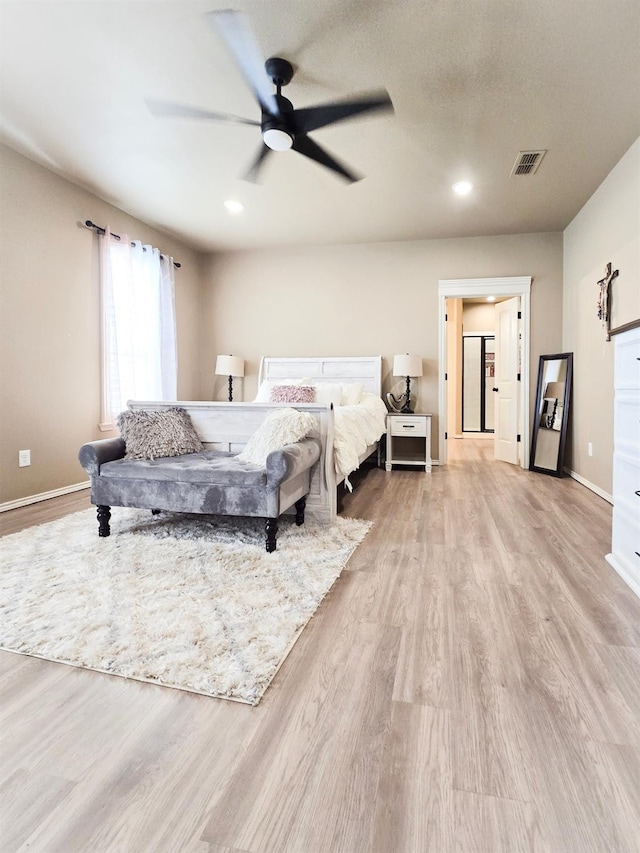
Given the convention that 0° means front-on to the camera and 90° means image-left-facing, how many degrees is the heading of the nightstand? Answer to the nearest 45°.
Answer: approximately 0°

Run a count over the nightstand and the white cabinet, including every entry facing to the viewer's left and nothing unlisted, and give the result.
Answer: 1

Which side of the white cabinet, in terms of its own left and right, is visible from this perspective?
left

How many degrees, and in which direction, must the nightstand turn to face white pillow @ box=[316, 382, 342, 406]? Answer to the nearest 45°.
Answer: approximately 45° to its right

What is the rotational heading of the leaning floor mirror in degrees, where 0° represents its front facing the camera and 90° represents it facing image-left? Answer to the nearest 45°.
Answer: approximately 45°

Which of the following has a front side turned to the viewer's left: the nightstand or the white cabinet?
the white cabinet
